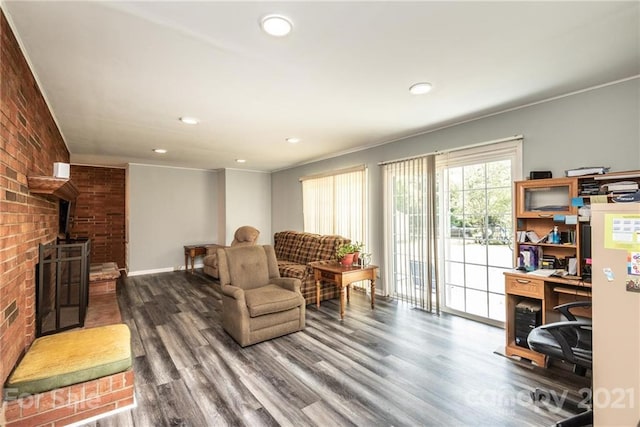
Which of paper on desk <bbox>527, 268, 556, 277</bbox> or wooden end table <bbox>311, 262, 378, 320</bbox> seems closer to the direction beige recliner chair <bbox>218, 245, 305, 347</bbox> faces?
the paper on desk

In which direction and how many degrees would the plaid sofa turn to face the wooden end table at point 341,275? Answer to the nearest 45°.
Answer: approximately 90° to its left

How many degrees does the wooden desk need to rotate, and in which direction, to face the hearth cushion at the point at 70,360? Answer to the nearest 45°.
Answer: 0° — it already faces it

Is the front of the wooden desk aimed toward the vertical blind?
no

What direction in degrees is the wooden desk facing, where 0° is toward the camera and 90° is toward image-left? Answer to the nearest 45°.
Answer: approximately 45°

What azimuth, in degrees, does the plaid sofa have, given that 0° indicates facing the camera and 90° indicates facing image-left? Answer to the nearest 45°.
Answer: approximately 45°

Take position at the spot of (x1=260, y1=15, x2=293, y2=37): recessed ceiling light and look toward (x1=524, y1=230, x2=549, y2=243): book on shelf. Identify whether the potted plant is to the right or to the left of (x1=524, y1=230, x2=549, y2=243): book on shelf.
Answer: left

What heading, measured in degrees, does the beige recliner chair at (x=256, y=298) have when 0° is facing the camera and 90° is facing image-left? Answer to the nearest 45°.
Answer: approximately 315°

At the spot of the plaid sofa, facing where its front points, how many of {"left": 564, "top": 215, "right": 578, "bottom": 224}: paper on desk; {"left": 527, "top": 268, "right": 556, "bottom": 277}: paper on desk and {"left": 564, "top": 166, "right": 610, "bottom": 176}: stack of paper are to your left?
3

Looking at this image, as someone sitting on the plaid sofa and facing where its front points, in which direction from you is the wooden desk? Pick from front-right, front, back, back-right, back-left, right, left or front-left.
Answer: left

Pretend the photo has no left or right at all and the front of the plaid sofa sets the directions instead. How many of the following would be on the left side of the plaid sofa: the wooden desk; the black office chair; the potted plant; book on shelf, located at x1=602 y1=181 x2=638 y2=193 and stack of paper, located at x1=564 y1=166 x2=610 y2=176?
5

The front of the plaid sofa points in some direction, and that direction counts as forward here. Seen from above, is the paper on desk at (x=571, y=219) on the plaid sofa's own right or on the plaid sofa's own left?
on the plaid sofa's own left
